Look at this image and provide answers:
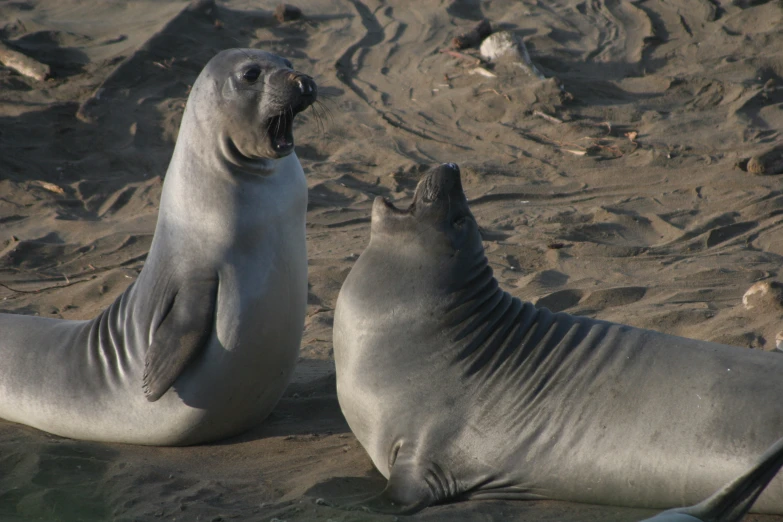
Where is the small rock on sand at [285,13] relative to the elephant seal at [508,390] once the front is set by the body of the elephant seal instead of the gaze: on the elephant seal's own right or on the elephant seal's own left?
on the elephant seal's own right

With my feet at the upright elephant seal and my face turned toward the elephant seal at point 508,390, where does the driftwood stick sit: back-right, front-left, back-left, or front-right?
back-left

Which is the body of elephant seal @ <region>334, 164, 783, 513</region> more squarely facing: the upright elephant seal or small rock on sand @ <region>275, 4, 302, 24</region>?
the upright elephant seal

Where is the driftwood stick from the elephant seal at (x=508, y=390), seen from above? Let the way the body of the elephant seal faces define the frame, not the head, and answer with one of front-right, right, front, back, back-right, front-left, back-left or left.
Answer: front-right

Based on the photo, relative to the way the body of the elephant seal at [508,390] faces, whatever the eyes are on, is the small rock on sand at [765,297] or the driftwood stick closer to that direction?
the driftwood stick

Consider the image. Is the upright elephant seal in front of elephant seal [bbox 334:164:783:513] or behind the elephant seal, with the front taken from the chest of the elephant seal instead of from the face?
in front

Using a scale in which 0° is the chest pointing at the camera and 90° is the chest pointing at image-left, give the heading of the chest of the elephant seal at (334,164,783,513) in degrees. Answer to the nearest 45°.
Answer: approximately 90°

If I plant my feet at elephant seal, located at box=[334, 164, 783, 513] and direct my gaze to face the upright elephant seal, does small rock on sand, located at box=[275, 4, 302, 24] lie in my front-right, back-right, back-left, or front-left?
front-right

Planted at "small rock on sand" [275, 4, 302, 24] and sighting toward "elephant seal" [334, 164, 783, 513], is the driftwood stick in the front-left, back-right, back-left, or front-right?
front-right

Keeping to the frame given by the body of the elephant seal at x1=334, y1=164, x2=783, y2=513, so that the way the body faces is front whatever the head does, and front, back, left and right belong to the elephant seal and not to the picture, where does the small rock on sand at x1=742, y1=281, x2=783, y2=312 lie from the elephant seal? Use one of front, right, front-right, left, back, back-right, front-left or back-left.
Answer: back-right

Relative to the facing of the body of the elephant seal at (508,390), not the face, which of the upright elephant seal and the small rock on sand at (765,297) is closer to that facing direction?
the upright elephant seal

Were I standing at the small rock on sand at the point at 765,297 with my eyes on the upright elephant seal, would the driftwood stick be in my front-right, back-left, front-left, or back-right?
front-right
